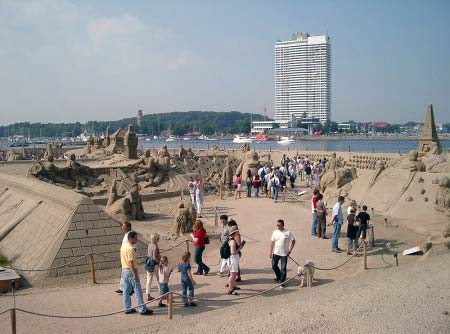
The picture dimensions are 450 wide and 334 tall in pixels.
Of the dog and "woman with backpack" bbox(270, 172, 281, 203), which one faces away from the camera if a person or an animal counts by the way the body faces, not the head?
the woman with backpack

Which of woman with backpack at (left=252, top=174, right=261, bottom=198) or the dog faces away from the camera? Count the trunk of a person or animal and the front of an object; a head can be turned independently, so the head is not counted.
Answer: the woman with backpack

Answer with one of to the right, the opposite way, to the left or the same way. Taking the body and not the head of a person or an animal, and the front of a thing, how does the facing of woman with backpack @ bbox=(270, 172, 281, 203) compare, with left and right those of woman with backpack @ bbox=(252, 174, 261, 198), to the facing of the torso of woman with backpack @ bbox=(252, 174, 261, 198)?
the same way

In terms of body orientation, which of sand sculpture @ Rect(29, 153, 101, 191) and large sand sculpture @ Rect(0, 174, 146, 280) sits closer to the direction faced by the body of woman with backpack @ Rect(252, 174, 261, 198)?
the sand sculpture

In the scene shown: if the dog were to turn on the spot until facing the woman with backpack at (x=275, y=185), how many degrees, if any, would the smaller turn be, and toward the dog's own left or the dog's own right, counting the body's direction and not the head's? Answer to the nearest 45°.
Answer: approximately 135° to the dog's own right

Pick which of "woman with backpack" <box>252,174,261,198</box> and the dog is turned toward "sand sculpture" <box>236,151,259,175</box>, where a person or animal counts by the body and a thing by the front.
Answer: the woman with backpack

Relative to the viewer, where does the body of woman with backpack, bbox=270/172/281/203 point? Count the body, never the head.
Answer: away from the camera

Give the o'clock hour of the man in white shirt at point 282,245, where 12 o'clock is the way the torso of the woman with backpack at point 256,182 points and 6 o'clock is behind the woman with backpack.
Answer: The man in white shirt is roughly at 6 o'clock from the woman with backpack.

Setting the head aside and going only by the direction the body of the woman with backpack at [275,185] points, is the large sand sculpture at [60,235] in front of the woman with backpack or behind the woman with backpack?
behind

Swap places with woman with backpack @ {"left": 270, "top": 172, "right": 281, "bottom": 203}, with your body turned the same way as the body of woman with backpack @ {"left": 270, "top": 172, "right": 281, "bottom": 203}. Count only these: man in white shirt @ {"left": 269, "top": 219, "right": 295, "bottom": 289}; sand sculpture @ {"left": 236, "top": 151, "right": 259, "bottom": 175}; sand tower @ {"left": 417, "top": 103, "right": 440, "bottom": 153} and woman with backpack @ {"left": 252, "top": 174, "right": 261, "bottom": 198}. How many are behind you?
1

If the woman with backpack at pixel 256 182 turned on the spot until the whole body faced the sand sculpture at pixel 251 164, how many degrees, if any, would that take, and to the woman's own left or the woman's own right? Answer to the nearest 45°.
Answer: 0° — they already face it

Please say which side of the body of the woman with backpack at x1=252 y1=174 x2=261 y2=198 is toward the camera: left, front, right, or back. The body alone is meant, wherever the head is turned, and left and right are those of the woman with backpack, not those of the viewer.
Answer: back

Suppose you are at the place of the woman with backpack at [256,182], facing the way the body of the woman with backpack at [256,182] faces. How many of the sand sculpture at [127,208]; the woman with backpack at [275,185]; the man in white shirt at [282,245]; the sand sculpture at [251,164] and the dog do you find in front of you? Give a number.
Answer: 1

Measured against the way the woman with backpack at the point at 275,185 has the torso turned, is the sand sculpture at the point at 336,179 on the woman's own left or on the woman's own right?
on the woman's own right

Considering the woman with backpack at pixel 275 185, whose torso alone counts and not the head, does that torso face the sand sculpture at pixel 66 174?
no
